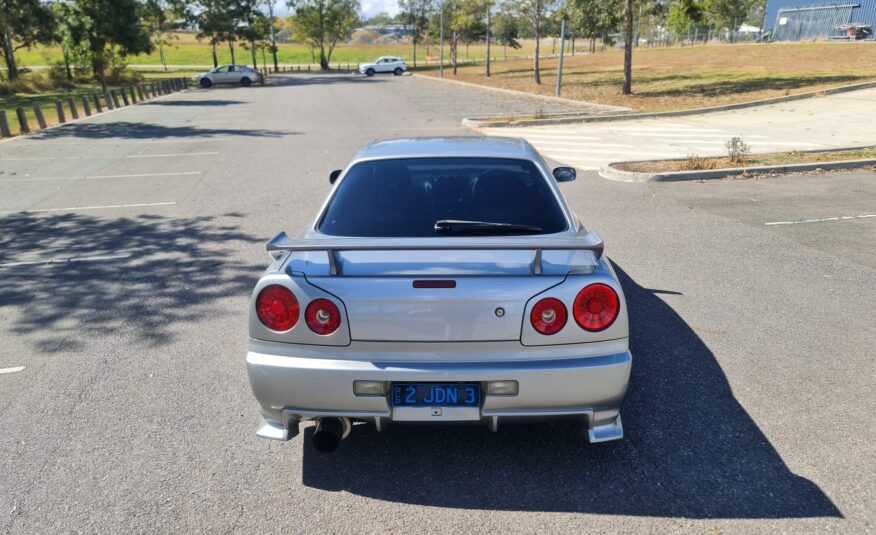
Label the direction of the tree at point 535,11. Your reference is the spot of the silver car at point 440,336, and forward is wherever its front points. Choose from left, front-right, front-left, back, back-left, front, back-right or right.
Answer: front

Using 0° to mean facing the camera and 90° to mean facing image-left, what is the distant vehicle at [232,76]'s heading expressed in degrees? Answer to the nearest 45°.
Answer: approximately 90°

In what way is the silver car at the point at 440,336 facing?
away from the camera

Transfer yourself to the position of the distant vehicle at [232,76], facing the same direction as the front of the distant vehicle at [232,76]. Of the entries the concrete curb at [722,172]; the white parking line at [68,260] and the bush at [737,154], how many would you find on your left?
3

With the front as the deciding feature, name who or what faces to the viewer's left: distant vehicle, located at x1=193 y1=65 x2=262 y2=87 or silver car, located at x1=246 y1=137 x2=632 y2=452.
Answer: the distant vehicle

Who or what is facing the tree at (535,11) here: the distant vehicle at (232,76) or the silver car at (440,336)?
the silver car

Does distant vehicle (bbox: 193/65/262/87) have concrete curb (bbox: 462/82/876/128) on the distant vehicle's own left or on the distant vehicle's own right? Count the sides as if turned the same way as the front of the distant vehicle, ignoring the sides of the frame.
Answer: on the distant vehicle's own left

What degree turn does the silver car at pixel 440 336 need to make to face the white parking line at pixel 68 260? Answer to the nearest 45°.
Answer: approximately 45° to its left

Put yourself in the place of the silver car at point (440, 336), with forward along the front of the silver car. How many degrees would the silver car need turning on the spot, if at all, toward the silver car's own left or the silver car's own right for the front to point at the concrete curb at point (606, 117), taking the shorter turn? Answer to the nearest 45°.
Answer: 0° — it already faces it

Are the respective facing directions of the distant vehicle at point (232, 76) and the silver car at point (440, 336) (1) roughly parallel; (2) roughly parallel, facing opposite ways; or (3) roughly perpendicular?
roughly perpendicular

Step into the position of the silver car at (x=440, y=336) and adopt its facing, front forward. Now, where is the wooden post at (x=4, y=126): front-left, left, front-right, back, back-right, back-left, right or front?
front-left

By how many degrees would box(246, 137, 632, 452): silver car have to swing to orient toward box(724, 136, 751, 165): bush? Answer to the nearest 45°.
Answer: approximately 45° to its right

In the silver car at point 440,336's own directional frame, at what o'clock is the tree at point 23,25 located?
The tree is roughly at 11 o'clock from the silver car.

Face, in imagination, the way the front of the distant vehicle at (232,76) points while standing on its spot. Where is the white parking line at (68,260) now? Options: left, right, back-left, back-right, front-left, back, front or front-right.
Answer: left

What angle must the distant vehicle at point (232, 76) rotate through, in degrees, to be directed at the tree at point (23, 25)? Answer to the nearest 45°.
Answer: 0° — it already faces it

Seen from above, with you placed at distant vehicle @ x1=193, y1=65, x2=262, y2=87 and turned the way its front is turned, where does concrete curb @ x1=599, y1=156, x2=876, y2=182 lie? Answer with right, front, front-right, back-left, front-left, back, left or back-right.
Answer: left

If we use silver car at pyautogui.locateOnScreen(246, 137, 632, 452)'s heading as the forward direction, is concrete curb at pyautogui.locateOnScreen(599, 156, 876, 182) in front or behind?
in front
